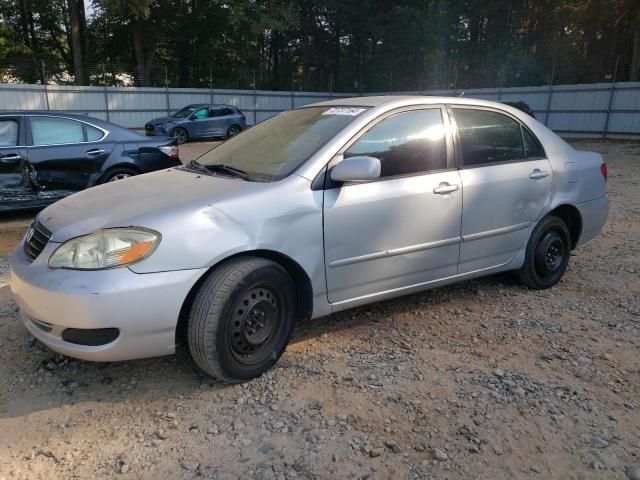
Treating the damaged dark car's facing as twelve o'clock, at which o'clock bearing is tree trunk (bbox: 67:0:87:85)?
The tree trunk is roughly at 3 o'clock from the damaged dark car.

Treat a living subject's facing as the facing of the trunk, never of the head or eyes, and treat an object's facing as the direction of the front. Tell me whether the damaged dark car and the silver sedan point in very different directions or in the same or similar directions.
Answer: same or similar directions

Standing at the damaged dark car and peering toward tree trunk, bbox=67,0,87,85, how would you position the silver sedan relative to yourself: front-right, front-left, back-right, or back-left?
back-right

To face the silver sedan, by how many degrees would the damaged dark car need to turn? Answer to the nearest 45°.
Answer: approximately 90° to its left

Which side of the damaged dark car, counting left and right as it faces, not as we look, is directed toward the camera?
left

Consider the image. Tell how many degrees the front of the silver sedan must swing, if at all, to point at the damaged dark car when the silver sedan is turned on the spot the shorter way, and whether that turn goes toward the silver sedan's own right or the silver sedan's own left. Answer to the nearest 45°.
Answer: approximately 90° to the silver sedan's own right

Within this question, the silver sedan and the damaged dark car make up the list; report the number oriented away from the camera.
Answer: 0

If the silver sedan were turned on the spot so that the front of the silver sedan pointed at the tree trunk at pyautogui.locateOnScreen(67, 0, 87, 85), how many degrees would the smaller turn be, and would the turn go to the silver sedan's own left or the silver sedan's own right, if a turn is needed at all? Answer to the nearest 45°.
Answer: approximately 90° to the silver sedan's own right
